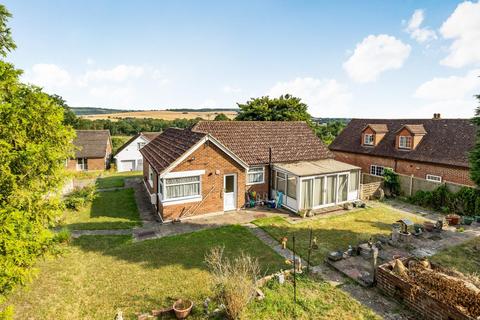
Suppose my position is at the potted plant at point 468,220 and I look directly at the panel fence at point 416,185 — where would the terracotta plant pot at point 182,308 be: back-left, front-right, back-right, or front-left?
back-left

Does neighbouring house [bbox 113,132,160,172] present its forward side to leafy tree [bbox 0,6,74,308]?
yes

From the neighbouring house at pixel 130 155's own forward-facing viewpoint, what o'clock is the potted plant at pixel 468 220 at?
The potted plant is roughly at 11 o'clock from the neighbouring house.

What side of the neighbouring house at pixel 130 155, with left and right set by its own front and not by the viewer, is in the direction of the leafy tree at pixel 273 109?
left

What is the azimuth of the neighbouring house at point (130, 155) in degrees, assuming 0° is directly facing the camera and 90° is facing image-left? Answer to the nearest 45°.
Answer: approximately 0°

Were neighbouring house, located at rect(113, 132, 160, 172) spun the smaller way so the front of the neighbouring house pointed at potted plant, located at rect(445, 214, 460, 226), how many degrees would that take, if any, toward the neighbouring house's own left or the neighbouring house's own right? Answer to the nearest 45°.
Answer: approximately 45° to the neighbouring house's own left
